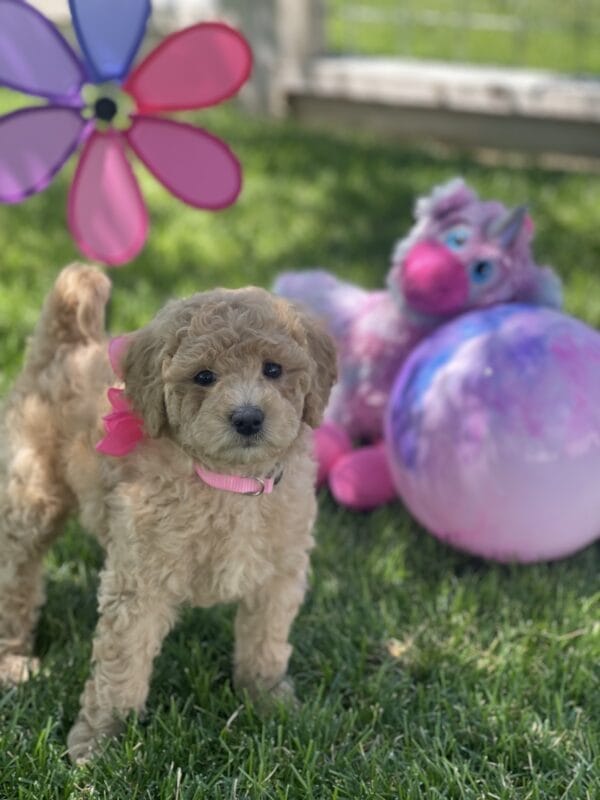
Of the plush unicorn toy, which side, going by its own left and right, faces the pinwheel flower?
right

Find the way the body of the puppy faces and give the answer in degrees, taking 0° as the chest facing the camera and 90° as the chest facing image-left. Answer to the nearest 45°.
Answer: approximately 315°

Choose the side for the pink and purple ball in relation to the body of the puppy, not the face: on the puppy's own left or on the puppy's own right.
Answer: on the puppy's own left

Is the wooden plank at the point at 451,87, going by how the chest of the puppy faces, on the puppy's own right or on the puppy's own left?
on the puppy's own left

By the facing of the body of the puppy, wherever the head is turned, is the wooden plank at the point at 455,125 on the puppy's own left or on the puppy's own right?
on the puppy's own left

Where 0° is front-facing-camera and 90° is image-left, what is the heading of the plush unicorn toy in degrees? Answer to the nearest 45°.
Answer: approximately 0°

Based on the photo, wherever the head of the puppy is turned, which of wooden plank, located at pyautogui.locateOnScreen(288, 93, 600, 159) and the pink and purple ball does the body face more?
the pink and purple ball

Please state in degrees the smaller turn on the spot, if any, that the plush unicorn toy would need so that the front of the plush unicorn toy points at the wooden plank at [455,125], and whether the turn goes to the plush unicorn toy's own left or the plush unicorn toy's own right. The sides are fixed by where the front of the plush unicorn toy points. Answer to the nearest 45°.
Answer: approximately 180°

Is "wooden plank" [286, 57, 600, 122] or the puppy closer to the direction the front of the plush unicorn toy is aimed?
the puppy

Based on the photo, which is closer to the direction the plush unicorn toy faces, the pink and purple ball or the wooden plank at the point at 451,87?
the pink and purple ball

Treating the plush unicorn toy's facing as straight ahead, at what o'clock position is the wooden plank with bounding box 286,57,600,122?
The wooden plank is roughly at 6 o'clock from the plush unicorn toy.
